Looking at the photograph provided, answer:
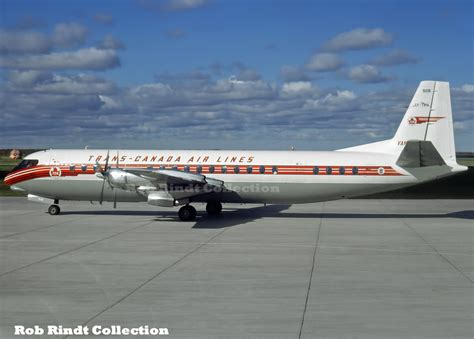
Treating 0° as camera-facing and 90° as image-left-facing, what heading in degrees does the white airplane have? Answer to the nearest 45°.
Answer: approximately 90°
